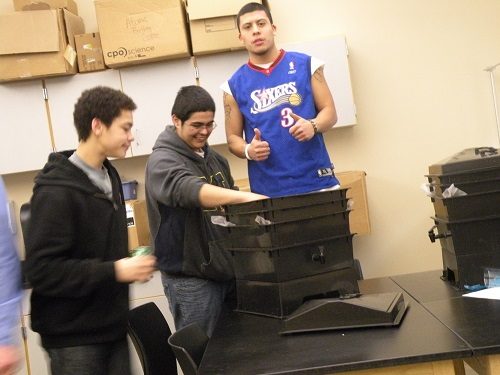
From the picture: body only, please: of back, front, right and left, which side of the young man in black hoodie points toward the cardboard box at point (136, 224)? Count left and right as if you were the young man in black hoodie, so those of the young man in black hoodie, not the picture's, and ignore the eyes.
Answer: left

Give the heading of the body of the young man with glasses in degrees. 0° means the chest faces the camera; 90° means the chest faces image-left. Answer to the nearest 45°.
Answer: approximately 315°

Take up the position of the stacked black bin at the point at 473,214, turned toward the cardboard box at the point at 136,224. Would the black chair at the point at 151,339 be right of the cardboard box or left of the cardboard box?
left

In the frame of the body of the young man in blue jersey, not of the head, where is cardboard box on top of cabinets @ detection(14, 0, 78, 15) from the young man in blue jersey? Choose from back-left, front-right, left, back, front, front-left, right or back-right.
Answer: back-right

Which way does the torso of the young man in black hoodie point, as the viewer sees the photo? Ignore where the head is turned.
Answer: to the viewer's right

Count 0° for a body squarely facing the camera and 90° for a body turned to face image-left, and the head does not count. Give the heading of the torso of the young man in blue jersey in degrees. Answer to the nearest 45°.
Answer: approximately 0°

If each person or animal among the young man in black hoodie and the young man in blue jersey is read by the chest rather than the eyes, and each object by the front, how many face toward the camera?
1

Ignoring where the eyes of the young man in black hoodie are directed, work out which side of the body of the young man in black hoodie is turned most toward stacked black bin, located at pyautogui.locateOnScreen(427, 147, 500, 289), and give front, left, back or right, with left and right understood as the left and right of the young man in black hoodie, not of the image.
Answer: front

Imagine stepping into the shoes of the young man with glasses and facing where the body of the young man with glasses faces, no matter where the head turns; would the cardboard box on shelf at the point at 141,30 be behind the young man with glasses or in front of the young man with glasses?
behind

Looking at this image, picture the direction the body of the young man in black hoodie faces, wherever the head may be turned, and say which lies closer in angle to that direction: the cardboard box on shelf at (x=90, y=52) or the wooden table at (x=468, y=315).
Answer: the wooden table
